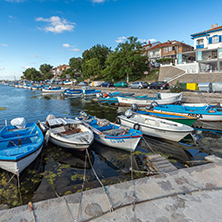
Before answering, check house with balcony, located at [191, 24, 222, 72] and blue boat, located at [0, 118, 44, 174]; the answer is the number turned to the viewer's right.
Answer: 0

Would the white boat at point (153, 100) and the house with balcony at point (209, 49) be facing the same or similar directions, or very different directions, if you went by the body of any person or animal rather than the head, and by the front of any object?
very different directions

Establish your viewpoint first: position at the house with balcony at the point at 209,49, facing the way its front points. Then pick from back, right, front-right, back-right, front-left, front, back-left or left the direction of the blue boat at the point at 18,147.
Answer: front-left

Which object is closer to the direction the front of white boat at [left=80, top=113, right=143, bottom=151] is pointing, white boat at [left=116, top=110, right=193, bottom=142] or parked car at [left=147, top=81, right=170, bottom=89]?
the white boat

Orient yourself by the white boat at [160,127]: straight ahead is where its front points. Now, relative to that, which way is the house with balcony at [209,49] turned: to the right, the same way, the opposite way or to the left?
to the right

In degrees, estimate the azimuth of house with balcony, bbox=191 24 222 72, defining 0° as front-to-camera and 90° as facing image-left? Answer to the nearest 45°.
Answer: approximately 45°

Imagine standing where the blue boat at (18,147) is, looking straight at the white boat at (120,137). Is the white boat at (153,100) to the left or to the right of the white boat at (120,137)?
left

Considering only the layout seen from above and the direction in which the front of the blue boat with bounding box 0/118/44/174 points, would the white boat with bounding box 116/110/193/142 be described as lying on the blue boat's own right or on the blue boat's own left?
on the blue boat's own left

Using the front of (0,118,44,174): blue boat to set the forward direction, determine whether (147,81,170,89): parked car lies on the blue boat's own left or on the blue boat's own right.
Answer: on the blue boat's own left
